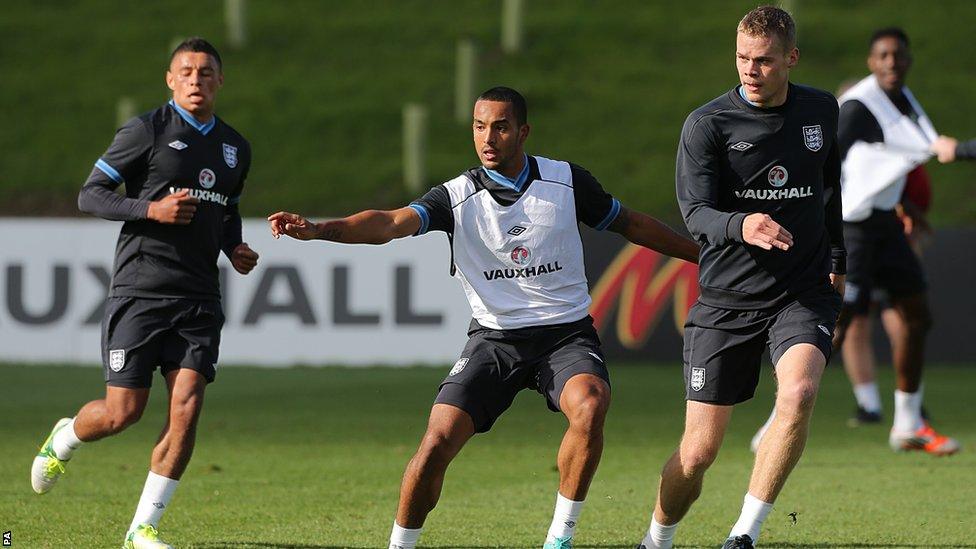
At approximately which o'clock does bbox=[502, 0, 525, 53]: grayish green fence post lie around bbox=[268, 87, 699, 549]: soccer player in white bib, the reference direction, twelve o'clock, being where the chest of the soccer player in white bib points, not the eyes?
The grayish green fence post is roughly at 6 o'clock from the soccer player in white bib.

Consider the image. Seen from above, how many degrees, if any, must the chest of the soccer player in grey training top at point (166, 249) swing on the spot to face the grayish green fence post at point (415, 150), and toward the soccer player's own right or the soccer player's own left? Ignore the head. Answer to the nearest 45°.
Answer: approximately 135° to the soccer player's own left

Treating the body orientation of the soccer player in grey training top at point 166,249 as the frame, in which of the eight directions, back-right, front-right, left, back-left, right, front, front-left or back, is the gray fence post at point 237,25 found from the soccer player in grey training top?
back-left

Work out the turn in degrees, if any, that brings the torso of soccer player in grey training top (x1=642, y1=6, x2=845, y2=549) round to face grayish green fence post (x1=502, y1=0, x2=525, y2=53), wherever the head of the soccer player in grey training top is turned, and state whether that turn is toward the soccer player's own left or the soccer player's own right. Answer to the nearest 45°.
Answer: approximately 180°

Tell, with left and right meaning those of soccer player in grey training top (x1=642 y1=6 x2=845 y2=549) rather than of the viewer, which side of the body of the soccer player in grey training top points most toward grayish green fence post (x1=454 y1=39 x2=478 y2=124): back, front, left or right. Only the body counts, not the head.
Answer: back

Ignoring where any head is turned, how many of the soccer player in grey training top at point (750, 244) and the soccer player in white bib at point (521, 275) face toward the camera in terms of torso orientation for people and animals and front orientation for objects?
2

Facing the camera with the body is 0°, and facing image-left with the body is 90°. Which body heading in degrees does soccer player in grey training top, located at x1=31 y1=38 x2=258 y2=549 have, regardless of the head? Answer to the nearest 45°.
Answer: approximately 315°

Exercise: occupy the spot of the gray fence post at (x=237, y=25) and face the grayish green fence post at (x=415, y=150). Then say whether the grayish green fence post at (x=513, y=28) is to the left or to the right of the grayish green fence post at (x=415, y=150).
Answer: left

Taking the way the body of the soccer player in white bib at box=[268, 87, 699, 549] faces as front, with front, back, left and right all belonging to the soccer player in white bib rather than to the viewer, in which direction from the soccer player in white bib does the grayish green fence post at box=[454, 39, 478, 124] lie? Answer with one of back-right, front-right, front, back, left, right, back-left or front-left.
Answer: back
